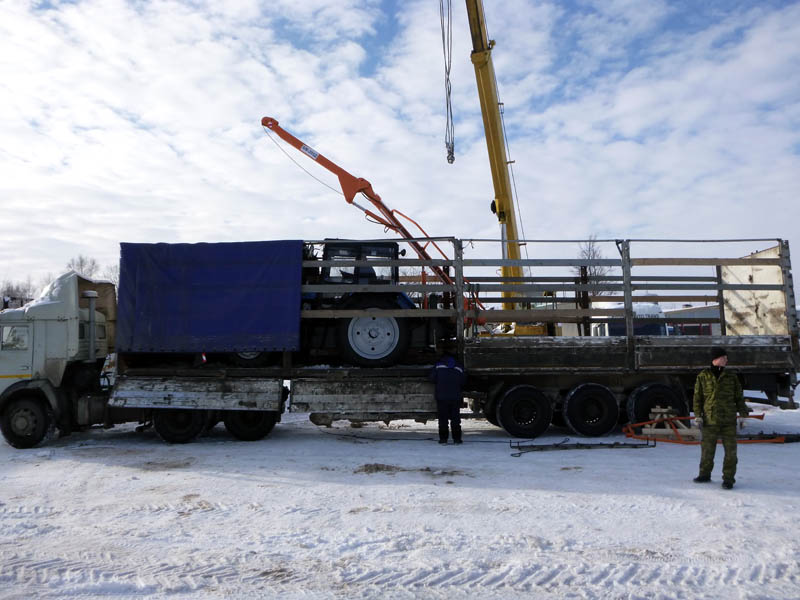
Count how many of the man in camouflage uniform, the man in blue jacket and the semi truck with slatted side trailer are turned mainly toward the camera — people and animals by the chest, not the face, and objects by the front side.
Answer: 1

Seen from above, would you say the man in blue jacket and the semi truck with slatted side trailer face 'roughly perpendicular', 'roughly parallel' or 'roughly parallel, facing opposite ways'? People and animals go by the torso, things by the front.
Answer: roughly perpendicular

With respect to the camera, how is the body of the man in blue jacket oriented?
away from the camera

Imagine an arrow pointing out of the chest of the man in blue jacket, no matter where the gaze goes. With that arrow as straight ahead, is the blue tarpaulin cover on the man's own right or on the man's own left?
on the man's own left

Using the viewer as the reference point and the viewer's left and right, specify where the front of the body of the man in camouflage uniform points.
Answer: facing the viewer

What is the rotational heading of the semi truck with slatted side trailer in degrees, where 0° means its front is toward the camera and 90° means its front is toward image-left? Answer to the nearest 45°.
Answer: approximately 90°

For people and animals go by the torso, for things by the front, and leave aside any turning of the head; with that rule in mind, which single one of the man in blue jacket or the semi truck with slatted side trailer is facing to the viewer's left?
the semi truck with slatted side trailer

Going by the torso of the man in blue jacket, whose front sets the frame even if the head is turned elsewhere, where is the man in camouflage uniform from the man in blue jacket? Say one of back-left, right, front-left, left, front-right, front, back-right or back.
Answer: back-right

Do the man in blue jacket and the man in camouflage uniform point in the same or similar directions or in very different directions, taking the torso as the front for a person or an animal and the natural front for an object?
very different directions

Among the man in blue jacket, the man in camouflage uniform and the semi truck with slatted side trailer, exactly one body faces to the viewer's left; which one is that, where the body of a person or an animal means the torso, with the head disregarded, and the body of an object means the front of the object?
the semi truck with slatted side trailer

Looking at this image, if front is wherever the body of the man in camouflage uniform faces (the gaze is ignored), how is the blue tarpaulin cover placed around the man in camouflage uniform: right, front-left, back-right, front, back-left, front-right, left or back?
right
